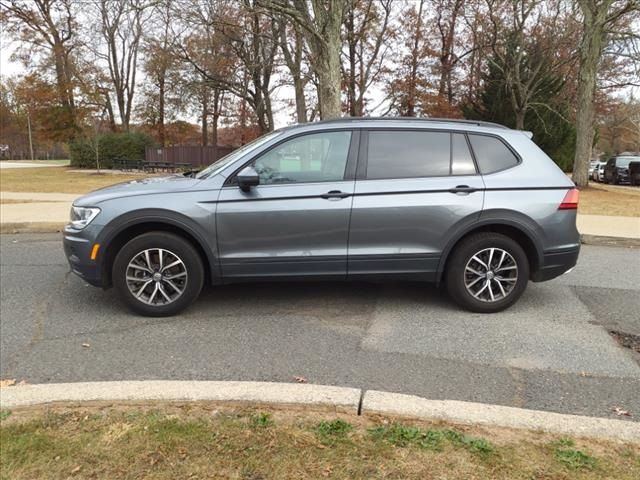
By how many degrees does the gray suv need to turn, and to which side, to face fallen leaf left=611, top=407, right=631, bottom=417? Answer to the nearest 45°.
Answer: approximately 135° to its left

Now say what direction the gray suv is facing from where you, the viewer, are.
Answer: facing to the left of the viewer

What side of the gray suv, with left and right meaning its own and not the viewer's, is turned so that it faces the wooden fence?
right

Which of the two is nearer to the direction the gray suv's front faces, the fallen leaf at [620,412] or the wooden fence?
the wooden fence

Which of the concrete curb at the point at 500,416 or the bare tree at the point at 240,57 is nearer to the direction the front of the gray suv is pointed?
the bare tree

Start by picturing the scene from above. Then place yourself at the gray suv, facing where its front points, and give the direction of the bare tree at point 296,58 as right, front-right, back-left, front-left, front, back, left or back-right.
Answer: right

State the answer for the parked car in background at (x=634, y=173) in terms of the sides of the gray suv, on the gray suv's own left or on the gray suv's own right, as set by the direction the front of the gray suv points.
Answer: on the gray suv's own right

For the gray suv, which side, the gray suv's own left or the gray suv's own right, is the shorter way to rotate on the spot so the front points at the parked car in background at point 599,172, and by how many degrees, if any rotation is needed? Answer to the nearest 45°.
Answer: approximately 135° to the gray suv's own right

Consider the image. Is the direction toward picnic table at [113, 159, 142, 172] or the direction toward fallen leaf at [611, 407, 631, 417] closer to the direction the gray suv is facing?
the picnic table

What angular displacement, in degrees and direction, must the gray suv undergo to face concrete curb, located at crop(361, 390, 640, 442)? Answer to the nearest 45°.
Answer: approximately 135° to its left

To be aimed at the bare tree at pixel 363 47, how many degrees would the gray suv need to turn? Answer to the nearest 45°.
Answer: approximately 90° to its right

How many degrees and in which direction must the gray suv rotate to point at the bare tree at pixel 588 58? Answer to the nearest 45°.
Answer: approximately 135° to its right

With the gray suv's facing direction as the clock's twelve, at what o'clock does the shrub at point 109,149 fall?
The shrub is roughly at 2 o'clock from the gray suv.

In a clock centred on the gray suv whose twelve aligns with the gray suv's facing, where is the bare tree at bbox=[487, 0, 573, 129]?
The bare tree is roughly at 4 o'clock from the gray suv.

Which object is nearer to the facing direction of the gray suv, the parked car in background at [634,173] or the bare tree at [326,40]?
the bare tree
